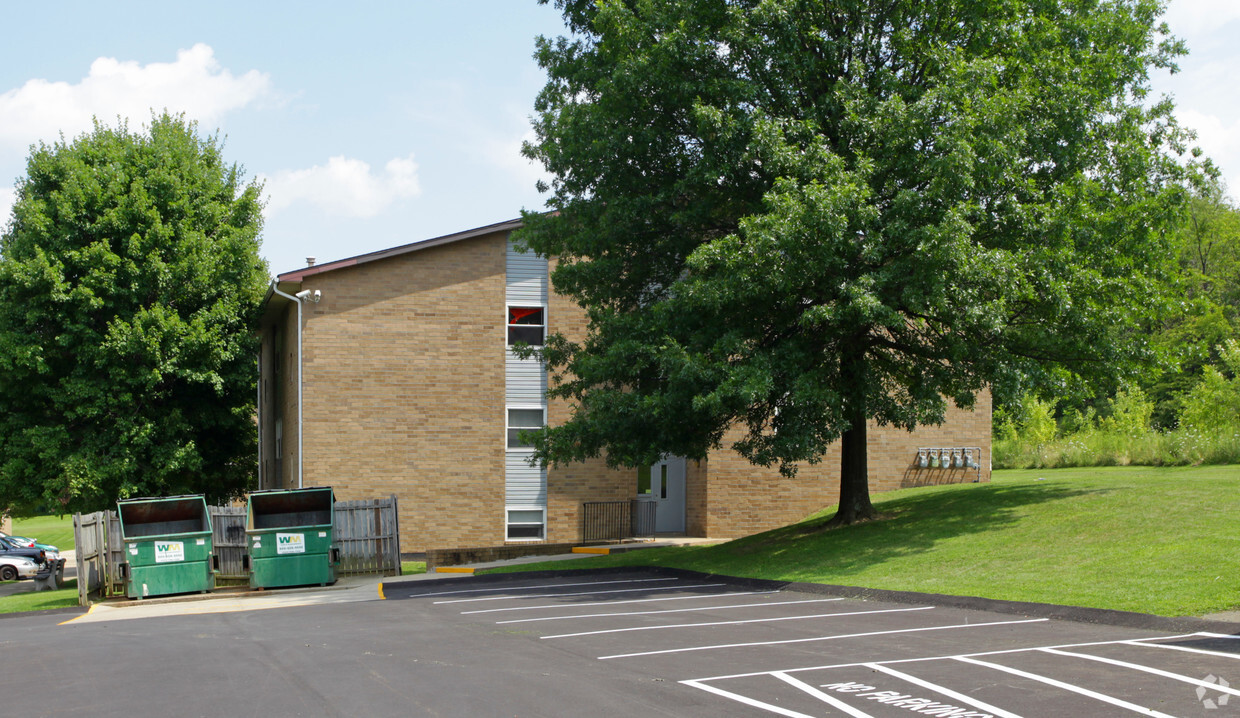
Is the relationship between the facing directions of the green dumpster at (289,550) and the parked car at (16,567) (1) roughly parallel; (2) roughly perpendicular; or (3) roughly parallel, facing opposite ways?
roughly perpendicular

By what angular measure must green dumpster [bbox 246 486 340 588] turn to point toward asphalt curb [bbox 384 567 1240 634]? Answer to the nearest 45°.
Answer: approximately 45° to its left

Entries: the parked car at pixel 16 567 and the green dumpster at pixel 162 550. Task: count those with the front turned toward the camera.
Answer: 1

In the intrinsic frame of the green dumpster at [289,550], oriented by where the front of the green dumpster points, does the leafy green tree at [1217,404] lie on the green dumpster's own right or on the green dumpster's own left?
on the green dumpster's own left
